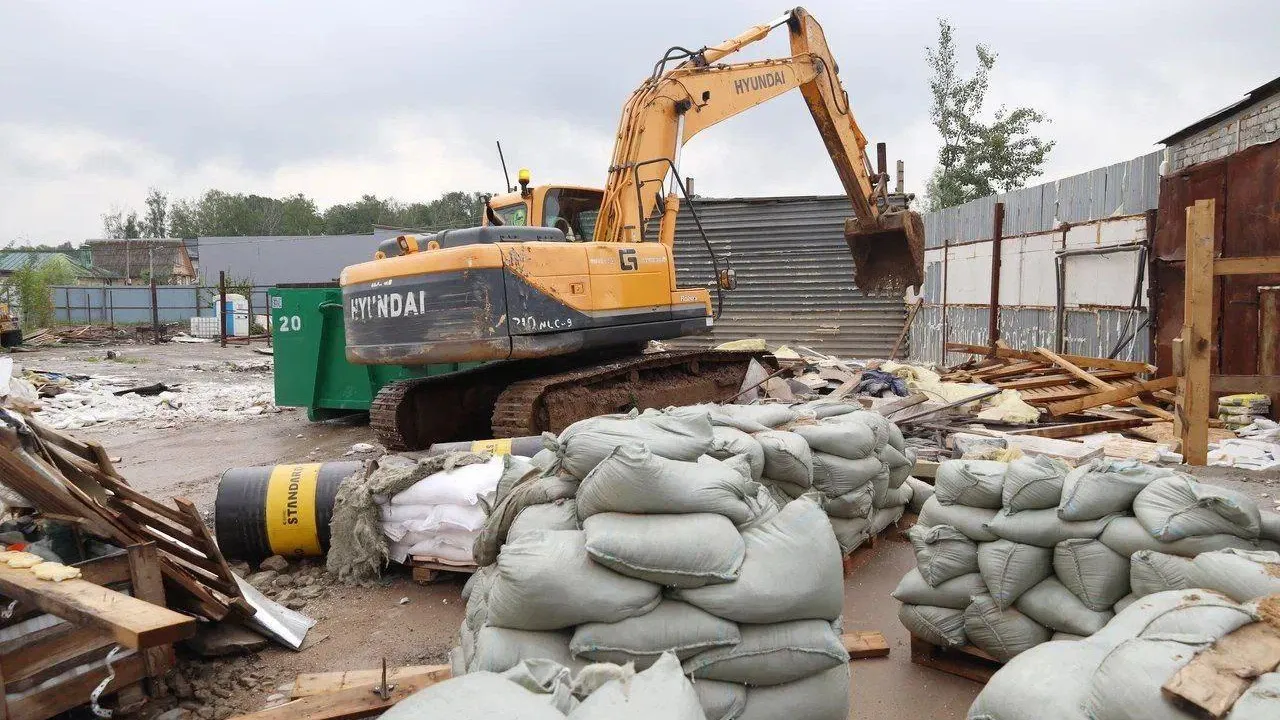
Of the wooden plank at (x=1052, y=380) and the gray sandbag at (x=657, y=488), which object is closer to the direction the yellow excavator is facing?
the wooden plank

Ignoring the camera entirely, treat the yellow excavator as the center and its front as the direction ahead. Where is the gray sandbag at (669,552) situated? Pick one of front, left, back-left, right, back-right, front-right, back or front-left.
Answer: back-right

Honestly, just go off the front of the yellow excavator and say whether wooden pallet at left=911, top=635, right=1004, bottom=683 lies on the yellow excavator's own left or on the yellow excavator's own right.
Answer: on the yellow excavator's own right

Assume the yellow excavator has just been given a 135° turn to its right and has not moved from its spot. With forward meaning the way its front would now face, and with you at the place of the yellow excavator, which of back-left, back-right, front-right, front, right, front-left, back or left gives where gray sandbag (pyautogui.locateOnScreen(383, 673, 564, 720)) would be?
front

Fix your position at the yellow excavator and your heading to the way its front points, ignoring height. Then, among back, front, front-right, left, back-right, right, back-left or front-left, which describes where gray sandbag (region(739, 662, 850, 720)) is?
back-right

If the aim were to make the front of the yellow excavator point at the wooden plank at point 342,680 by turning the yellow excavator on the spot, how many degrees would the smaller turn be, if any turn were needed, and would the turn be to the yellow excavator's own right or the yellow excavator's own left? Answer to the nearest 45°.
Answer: approximately 135° to the yellow excavator's own right

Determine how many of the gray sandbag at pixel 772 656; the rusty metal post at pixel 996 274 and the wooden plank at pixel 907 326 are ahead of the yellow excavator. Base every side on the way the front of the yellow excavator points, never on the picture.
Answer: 2

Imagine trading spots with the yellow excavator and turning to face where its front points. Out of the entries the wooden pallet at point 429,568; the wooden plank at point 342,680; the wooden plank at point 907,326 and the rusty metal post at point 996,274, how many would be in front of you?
2

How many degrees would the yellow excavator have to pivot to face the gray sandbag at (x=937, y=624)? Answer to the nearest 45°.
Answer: approximately 135° to its right

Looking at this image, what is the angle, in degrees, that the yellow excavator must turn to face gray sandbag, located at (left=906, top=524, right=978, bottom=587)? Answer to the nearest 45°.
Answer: approximately 135° to its right

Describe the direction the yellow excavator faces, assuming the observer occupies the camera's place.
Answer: facing away from the viewer and to the right of the viewer

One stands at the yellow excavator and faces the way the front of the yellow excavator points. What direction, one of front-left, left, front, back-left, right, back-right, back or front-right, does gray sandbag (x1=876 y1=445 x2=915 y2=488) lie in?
right

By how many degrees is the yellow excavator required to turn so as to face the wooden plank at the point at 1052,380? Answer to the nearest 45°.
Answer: approximately 45° to its right

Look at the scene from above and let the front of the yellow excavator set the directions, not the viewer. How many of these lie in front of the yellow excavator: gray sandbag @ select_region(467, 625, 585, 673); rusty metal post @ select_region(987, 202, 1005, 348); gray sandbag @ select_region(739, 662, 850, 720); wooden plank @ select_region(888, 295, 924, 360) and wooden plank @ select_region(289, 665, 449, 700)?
2
